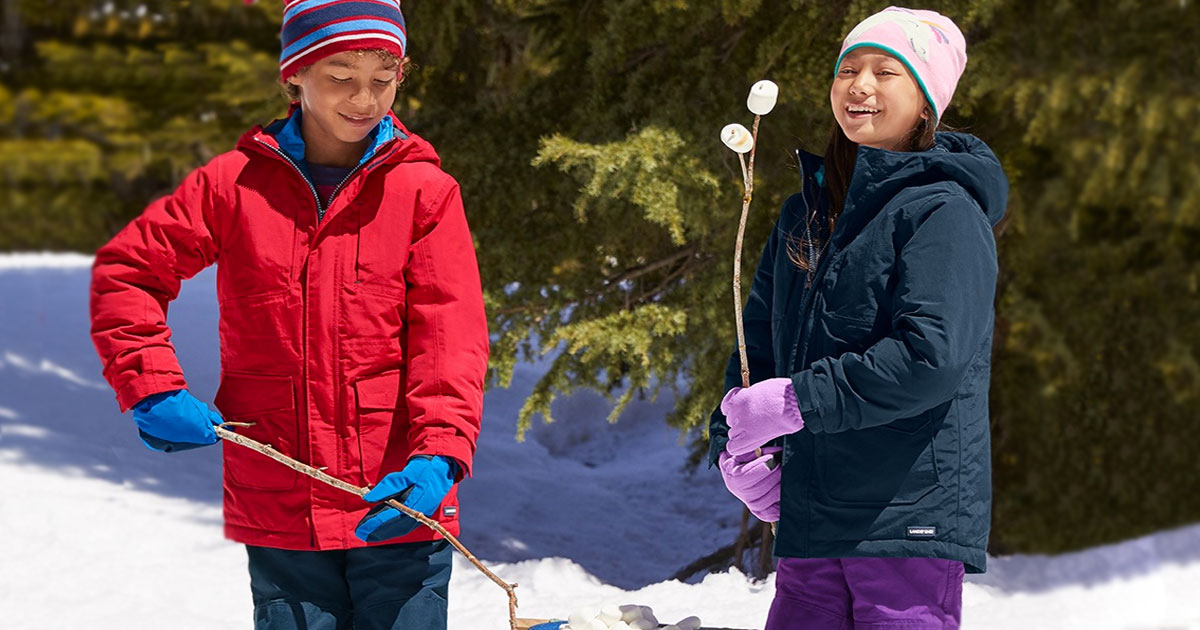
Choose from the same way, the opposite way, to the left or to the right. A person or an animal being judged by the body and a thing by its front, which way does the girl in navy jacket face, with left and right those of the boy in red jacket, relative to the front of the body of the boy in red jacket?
to the right

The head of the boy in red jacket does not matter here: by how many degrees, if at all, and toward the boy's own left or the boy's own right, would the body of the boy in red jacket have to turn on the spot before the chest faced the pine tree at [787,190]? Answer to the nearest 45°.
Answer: approximately 135° to the boy's own left

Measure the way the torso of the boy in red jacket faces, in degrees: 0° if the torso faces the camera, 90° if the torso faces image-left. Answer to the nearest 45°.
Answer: approximately 0°

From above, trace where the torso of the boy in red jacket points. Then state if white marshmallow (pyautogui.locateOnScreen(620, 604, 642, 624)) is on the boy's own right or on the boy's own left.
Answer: on the boy's own left

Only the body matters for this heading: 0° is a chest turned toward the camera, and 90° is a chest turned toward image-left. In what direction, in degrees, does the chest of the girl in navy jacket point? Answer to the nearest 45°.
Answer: approximately 45°

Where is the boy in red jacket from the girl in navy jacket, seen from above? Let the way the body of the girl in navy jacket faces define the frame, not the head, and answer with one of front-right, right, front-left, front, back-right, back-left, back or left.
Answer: front-right

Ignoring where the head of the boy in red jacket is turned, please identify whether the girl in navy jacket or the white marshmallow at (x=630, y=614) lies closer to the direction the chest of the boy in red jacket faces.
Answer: the white marshmallow

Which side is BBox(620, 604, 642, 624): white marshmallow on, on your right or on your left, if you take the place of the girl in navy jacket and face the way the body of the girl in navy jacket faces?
on your right

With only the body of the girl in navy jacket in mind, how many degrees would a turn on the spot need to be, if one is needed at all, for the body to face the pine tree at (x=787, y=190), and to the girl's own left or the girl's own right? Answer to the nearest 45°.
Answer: approximately 135° to the girl's own right

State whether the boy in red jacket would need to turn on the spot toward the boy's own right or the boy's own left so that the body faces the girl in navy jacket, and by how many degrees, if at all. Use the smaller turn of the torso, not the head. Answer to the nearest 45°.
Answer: approximately 45° to the boy's own left
